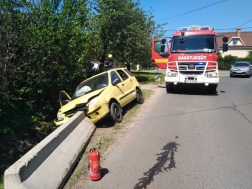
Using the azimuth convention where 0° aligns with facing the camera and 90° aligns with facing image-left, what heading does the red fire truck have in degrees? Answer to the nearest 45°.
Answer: approximately 0°

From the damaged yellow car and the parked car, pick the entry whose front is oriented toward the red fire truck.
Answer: the parked car

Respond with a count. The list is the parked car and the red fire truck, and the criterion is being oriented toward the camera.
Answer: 2

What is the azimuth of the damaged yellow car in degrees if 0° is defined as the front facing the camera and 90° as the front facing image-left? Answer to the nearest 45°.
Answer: approximately 45°

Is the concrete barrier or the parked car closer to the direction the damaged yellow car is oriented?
the concrete barrier

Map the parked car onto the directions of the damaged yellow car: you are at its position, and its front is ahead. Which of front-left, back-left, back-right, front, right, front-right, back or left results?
back

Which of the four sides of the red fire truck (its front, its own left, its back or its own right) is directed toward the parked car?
back

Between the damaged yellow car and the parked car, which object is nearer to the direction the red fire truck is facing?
the damaged yellow car

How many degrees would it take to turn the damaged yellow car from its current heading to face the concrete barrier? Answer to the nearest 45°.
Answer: approximately 45° to its left

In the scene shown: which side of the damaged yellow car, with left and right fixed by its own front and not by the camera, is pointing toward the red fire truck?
back

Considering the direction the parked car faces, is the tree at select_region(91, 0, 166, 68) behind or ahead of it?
ahead

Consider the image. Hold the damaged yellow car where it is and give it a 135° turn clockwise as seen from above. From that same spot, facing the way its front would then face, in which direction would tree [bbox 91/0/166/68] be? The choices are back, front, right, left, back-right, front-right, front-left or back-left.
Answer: front
